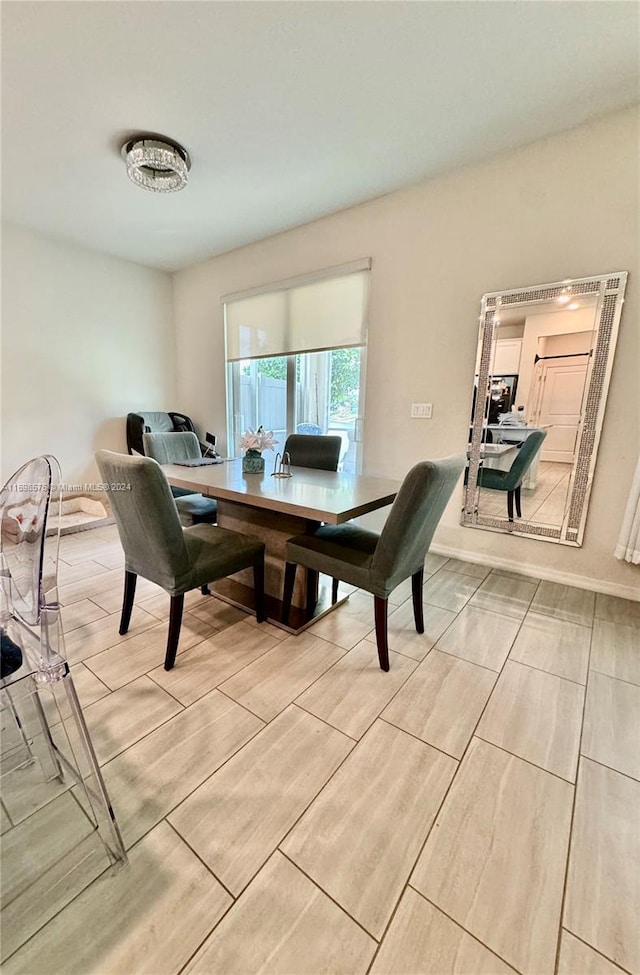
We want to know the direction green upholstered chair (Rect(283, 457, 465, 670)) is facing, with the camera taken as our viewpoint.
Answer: facing away from the viewer and to the left of the viewer

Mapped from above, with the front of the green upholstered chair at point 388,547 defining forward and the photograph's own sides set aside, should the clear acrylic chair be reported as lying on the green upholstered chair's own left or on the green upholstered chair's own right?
on the green upholstered chair's own left

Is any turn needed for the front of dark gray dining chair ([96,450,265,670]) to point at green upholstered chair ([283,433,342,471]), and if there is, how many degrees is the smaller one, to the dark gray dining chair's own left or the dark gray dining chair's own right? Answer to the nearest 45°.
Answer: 0° — it already faces it

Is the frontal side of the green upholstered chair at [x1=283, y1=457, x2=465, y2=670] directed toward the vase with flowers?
yes

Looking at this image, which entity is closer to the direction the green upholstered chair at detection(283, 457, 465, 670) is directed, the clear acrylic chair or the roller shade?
the roller shade

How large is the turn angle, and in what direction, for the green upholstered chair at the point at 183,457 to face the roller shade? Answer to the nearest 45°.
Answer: approximately 90° to its left
